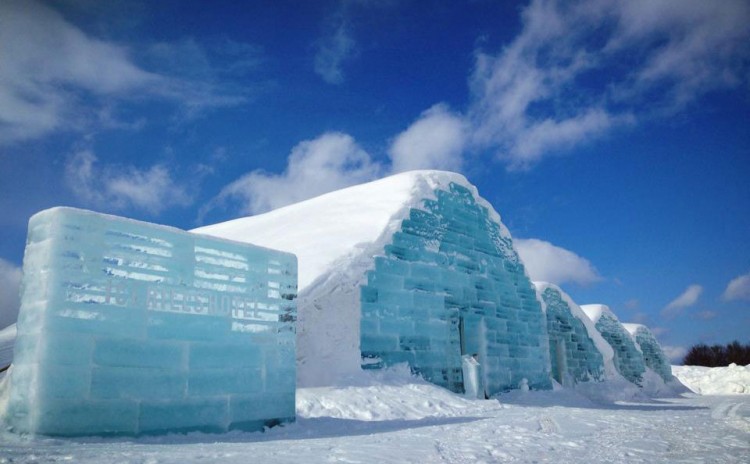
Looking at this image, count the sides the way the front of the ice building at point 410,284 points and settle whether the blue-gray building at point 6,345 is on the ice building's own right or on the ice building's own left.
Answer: on the ice building's own right

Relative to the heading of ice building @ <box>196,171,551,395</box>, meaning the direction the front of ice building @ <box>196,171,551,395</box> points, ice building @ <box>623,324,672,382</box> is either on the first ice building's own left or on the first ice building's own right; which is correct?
on the first ice building's own left

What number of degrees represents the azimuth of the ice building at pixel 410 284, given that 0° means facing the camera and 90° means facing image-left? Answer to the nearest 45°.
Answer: approximately 315°

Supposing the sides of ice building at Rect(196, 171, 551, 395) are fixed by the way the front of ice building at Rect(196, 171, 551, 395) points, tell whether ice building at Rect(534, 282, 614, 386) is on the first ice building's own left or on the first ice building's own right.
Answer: on the first ice building's own left
